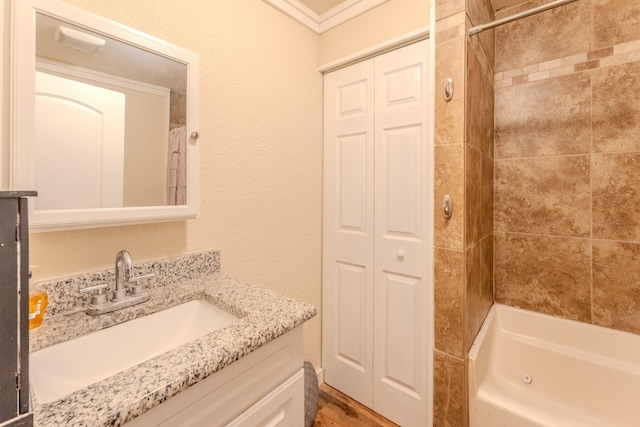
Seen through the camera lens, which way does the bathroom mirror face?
facing the viewer and to the right of the viewer

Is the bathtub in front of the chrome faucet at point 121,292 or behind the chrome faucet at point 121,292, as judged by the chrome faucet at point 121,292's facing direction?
in front

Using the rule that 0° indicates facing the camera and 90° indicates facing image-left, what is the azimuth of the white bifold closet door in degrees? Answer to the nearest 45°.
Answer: approximately 45°

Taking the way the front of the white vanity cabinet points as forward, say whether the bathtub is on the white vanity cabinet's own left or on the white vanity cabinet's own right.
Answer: on the white vanity cabinet's own left

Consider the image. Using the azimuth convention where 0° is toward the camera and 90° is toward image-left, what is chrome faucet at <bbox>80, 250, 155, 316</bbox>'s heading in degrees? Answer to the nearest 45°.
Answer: approximately 315°

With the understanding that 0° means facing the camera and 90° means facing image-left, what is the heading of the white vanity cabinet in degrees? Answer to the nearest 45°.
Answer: approximately 315°
